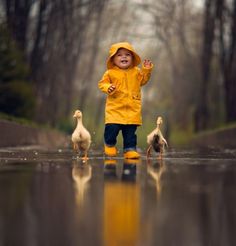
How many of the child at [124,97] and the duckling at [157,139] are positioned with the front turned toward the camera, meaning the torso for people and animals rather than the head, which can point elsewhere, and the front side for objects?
2

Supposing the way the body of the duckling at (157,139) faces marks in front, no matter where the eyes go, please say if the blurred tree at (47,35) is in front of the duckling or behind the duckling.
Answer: behind

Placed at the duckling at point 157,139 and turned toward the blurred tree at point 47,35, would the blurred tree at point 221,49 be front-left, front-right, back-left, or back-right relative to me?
front-right

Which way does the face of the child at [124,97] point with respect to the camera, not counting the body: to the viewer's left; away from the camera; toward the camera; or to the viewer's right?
toward the camera

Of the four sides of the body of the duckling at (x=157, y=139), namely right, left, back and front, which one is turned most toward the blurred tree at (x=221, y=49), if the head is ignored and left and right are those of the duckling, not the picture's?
back

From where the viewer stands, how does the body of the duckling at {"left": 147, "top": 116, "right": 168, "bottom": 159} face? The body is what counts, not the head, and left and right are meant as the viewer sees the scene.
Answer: facing the viewer

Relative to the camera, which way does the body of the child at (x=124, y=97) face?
toward the camera

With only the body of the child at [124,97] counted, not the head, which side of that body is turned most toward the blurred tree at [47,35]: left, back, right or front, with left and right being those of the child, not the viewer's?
back

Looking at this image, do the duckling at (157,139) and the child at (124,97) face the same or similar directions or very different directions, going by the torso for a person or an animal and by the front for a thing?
same or similar directions

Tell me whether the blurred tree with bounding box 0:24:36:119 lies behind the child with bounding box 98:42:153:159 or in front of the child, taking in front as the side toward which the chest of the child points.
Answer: behind

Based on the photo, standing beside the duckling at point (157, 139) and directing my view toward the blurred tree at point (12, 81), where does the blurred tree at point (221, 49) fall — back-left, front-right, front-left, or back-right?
front-right

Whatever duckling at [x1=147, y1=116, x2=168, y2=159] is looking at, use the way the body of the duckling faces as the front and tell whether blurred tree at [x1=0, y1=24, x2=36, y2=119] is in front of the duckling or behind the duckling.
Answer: behind
